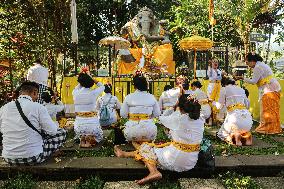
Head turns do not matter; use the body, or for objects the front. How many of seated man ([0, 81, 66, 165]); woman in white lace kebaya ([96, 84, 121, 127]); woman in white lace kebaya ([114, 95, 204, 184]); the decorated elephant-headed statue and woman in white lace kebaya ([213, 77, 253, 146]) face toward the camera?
1

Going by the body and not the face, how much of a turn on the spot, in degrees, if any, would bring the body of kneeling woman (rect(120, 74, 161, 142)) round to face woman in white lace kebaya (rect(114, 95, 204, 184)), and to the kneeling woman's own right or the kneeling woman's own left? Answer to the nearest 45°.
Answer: approximately 180°

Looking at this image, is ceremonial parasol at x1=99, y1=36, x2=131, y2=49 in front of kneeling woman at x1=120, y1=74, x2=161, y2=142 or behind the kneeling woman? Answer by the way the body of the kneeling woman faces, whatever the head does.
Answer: in front

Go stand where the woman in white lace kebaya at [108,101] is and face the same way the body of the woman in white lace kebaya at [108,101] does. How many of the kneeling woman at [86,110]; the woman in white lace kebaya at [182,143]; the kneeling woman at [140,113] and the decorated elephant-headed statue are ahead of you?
1

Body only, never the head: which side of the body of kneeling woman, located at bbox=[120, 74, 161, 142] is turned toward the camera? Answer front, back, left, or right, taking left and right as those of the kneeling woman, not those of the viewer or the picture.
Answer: back

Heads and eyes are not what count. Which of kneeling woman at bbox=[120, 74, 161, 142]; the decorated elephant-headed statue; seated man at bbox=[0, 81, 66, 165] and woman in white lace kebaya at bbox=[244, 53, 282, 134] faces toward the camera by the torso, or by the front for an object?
the decorated elephant-headed statue

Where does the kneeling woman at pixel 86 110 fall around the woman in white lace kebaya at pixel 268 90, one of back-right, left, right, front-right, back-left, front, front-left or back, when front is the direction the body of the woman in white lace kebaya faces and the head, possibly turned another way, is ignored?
front-left

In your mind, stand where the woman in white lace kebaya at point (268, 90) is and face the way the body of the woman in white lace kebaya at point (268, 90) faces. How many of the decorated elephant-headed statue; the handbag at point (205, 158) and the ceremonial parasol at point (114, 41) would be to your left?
1

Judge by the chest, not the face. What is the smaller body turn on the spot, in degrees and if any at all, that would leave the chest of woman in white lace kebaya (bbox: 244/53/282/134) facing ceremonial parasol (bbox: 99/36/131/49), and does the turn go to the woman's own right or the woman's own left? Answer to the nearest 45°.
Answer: approximately 45° to the woman's own right

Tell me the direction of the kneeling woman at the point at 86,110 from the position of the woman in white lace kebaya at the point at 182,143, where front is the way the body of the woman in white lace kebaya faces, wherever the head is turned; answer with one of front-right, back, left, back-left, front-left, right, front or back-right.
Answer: front

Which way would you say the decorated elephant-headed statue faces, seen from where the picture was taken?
facing the viewer

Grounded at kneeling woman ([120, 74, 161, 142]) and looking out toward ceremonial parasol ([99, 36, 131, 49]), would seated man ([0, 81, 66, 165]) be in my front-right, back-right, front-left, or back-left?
back-left

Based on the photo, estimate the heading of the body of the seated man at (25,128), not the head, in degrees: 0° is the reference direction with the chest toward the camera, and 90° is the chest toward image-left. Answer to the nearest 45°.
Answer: approximately 225°

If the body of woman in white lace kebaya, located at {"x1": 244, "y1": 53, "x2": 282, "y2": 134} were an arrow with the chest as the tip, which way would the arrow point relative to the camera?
to the viewer's left

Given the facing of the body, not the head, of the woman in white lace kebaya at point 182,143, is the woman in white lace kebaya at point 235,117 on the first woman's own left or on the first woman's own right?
on the first woman's own right

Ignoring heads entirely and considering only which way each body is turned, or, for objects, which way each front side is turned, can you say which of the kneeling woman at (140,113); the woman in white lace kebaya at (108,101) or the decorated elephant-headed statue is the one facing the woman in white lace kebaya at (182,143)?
the decorated elephant-headed statue

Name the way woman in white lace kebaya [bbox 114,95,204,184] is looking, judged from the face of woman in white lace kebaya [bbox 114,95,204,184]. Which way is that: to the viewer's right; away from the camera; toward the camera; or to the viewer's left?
away from the camera

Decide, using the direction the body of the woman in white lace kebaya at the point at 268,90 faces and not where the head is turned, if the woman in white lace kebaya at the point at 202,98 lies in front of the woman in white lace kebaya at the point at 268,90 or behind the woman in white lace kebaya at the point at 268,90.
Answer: in front

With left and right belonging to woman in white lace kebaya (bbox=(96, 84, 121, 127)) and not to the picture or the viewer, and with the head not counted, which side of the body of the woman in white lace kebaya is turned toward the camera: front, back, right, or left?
back
